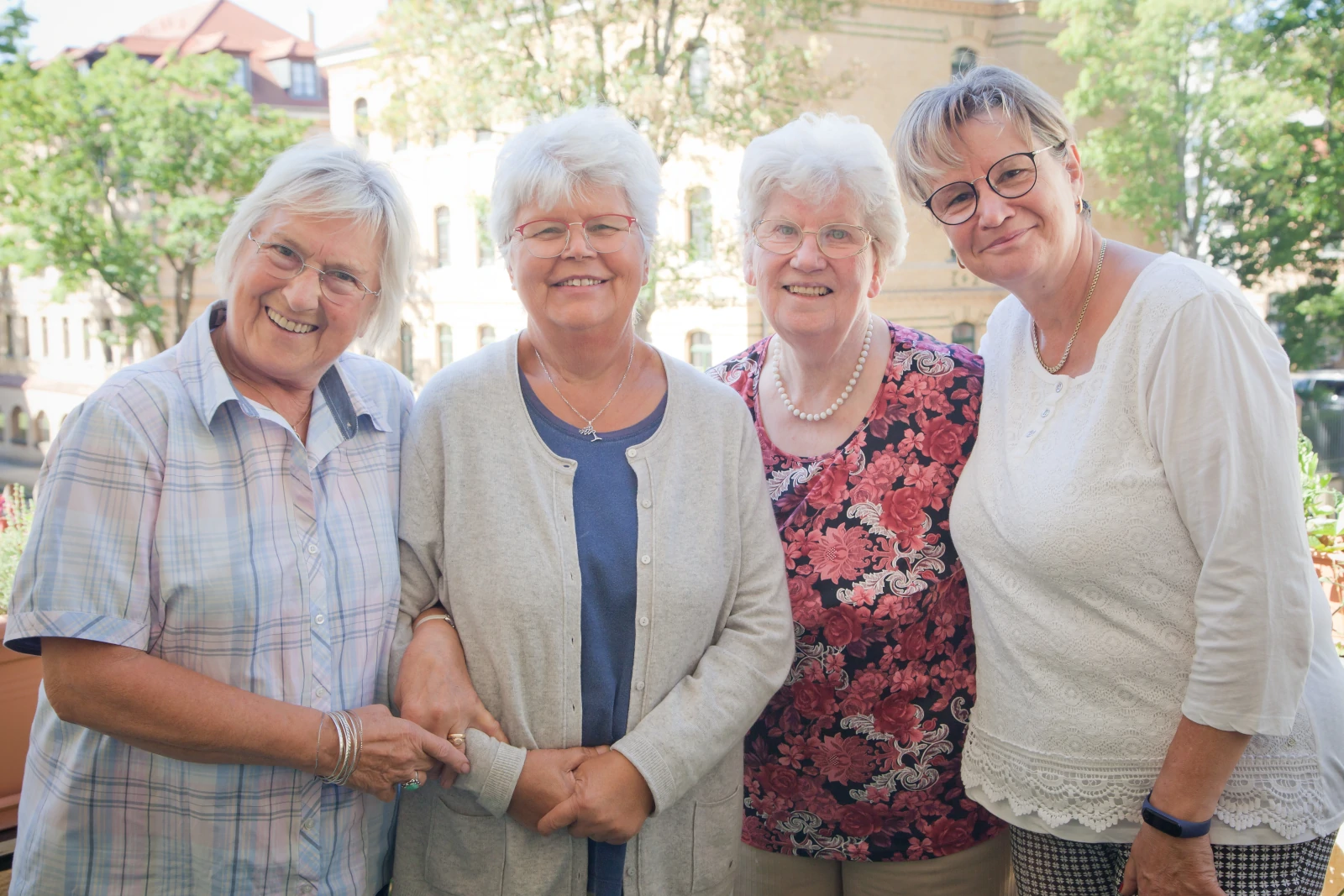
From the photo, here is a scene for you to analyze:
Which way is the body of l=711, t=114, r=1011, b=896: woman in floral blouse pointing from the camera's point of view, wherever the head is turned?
toward the camera

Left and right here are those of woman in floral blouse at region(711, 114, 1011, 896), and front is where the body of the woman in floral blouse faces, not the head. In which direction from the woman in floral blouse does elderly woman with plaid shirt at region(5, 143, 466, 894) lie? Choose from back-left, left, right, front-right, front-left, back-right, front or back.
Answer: front-right

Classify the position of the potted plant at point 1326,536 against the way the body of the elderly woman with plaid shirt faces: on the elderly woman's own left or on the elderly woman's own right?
on the elderly woman's own left

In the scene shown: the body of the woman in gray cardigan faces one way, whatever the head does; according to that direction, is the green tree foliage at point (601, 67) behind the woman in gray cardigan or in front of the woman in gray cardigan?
behind

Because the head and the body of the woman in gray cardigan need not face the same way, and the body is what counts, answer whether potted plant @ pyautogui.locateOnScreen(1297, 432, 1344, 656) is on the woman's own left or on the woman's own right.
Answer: on the woman's own left

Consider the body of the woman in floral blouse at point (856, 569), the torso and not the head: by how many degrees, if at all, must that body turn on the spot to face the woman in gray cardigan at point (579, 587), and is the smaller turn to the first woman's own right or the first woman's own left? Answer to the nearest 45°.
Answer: approximately 45° to the first woman's own right

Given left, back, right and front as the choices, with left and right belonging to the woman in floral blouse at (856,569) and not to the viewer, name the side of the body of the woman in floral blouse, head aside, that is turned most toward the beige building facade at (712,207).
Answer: back

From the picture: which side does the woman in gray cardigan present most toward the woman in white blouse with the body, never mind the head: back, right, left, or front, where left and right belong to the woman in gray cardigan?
left

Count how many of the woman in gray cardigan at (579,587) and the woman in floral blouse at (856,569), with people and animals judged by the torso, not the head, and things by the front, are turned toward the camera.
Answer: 2

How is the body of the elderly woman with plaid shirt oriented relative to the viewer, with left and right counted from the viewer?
facing the viewer and to the right of the viewer

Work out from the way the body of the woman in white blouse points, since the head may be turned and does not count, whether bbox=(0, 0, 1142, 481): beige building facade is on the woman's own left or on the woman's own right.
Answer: on the woman's own right
